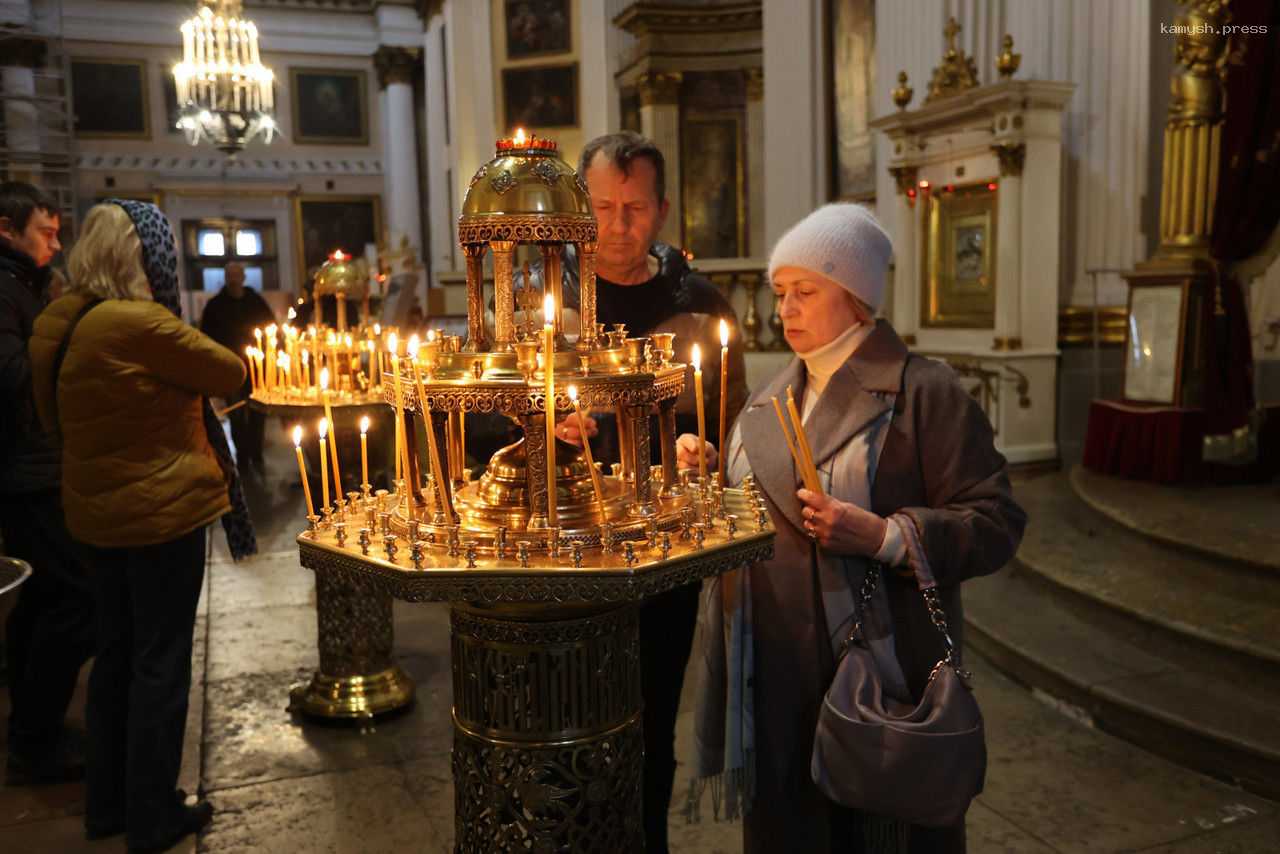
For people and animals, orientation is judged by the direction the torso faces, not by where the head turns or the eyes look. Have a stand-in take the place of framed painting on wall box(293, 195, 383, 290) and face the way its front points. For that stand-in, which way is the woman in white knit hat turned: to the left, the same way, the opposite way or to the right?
to the right

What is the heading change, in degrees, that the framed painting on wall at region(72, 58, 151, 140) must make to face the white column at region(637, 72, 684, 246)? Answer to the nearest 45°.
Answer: approximately 45° to its left

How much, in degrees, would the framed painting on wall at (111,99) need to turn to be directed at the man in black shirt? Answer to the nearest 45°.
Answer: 0° — it already faces them

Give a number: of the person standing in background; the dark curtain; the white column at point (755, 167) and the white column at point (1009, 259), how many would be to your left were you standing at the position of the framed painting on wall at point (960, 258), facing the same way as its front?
2

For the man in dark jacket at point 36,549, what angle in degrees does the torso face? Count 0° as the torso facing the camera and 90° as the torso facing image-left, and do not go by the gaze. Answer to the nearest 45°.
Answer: approximately 270°
